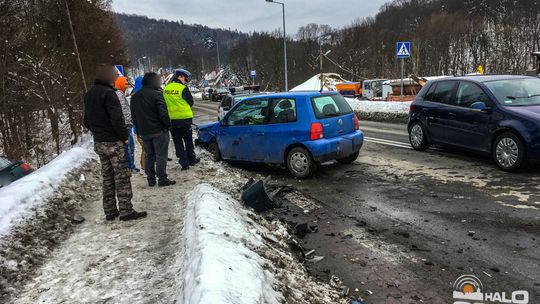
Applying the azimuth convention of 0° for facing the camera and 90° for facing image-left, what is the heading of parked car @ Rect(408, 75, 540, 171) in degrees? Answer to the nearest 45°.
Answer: approximately 315°

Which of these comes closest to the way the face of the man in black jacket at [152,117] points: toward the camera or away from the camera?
away from the camera

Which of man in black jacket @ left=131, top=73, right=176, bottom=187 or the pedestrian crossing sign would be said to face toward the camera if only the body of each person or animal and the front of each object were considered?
the pedestrian crossing sign

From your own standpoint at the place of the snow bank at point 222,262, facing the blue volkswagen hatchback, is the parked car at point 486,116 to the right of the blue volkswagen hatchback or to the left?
right

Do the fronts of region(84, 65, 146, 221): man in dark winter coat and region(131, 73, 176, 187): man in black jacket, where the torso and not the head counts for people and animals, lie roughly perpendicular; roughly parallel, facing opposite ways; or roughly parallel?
roughly parallel

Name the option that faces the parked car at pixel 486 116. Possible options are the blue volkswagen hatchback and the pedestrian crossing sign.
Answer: the pedestrian crossing sign

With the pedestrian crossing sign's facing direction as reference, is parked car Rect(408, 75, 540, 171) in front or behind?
in front

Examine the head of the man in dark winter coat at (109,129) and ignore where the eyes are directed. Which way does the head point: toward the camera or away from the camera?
away from the camera

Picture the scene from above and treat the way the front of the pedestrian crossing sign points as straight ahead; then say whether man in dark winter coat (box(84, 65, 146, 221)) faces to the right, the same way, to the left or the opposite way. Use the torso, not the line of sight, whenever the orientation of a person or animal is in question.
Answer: the opposite way

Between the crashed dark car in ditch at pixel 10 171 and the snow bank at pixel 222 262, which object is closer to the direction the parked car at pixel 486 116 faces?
the snow bank

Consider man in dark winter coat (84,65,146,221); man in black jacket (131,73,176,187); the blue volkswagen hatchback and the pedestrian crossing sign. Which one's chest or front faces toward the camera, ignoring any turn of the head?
the pedestrian crossing sign

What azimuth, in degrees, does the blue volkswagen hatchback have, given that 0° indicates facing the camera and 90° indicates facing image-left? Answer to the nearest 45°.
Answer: approximately 135°

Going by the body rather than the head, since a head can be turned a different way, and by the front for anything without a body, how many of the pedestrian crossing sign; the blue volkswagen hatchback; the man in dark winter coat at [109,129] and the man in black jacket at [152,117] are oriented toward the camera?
1

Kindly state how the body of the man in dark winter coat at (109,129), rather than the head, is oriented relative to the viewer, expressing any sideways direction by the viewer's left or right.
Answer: facing away from the viewer and to the right of the viewer

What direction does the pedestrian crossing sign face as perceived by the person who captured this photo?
facing the viewer

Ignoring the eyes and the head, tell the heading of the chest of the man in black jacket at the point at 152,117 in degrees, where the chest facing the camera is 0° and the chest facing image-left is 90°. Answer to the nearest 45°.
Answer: approximately 225°

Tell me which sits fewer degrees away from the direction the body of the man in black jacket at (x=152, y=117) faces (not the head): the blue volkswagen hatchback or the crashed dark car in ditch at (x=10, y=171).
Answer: the blue volkswagen hatchback
